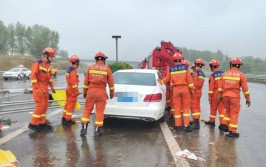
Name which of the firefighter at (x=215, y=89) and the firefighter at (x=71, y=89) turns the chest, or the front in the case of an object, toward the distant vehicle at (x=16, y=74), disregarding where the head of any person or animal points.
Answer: the firefighter at (x=215, y=89)

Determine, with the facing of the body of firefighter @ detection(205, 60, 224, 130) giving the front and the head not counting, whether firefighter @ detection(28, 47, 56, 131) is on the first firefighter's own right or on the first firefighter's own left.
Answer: on the first firefighter's own left

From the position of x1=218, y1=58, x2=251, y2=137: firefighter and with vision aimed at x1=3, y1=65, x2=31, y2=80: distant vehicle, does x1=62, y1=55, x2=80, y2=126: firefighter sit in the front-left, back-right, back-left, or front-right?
front-left

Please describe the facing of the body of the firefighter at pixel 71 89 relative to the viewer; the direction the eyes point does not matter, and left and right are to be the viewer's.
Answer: facing to the right of the viewer

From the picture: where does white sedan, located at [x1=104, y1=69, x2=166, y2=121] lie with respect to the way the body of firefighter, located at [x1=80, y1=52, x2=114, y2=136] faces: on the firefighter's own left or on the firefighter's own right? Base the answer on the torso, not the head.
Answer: on the firefighter's own right

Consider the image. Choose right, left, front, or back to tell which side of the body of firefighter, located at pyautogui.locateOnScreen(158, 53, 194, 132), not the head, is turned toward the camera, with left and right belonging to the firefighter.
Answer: back

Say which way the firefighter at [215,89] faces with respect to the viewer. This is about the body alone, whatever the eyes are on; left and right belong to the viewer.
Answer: facing away from the viewer and to the left of the viewer

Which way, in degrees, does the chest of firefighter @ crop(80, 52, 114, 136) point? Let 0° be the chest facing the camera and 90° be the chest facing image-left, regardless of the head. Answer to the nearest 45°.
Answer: approximately 180°

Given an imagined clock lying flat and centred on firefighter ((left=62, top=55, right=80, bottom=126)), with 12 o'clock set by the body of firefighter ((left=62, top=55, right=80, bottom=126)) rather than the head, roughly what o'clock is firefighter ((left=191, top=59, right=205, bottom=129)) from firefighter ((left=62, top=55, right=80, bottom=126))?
firefighter ((left=191, top=59, right=205, bottom=129)) is roughly at 12 o'clock from firefighter ((left=62, top=55, right=80, bottom=126)).

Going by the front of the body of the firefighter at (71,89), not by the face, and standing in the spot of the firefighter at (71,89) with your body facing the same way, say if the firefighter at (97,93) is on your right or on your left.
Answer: on your right

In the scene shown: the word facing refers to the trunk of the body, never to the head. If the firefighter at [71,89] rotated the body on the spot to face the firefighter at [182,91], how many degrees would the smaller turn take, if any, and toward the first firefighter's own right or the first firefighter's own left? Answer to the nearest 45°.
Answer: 0° — they already face them
